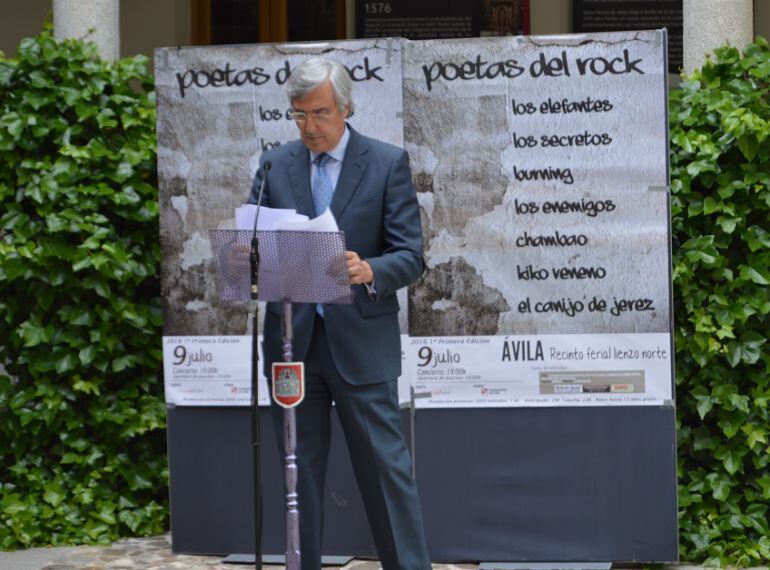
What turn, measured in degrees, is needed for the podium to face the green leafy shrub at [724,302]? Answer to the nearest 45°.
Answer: approximately 135° to its left

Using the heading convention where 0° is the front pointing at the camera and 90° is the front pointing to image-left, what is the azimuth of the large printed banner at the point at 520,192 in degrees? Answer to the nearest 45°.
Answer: approximately 0°

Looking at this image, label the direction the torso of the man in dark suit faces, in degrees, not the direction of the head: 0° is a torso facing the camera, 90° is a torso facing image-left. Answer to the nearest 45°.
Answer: approximately 45°

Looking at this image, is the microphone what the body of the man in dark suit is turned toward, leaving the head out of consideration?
yes

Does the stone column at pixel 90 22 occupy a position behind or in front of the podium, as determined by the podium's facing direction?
behind

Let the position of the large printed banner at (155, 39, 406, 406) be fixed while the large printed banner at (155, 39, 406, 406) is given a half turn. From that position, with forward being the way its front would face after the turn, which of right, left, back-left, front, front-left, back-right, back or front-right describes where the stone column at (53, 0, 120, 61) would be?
front-left
